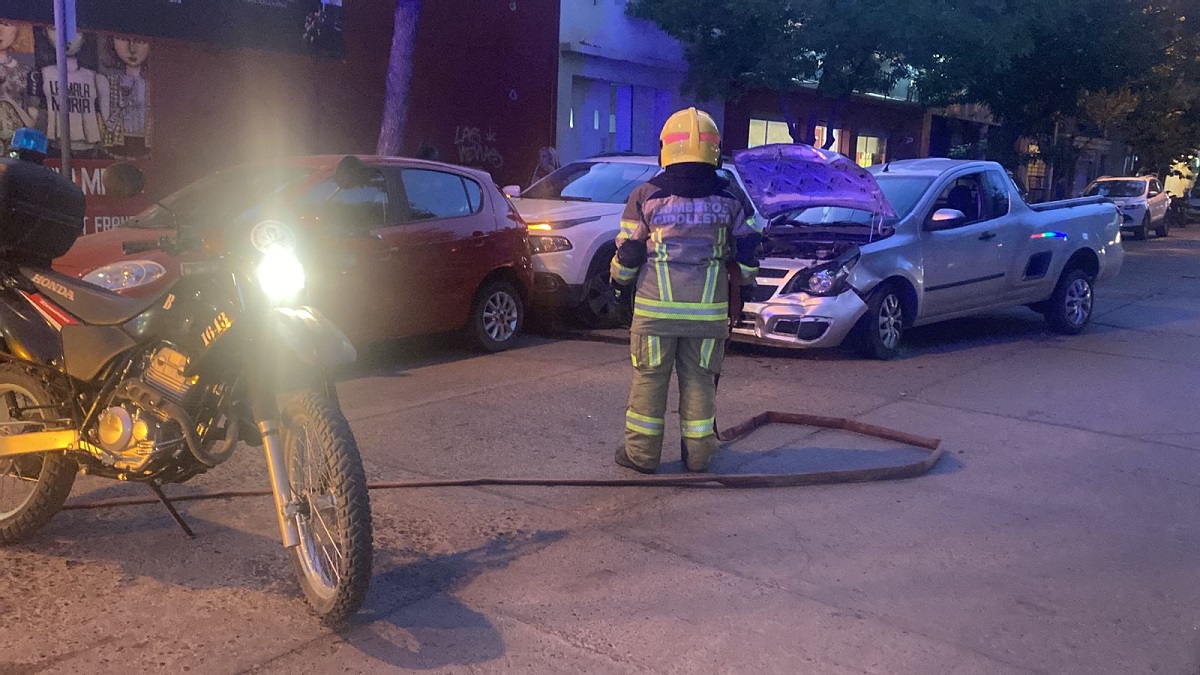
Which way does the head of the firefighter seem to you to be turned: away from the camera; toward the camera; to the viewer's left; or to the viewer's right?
away from the camera

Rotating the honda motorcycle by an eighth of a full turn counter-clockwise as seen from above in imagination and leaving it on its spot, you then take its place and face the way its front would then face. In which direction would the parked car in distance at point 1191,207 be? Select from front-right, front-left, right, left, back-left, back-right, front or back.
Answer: front-left

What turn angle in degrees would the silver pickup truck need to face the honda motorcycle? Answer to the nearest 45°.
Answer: approximately 45° to its left

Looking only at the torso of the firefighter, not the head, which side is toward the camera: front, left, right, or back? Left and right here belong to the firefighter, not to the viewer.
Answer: back

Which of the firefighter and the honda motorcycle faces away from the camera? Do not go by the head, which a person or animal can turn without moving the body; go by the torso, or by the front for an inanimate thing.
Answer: the firefighter

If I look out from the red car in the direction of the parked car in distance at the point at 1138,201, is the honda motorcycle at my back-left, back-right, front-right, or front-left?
back-right

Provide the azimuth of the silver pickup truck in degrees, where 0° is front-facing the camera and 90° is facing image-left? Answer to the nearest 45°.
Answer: approximately 45°

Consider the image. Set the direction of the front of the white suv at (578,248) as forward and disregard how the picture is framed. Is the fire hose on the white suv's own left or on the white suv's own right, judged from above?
on the white suv's own left

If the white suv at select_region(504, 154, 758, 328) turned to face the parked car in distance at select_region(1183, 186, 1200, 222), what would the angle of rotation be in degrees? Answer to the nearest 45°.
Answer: approximately 180°

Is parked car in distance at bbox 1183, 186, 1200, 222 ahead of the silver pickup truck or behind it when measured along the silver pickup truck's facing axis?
behind

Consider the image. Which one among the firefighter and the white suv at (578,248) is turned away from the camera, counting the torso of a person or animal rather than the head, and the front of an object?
the firefighter
